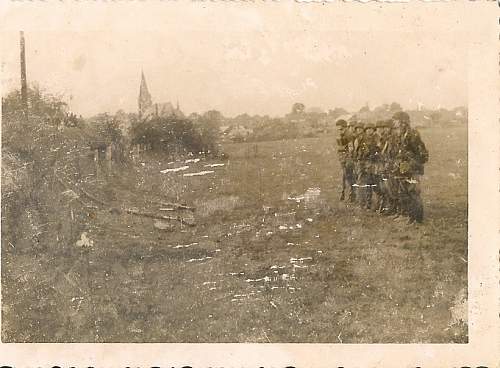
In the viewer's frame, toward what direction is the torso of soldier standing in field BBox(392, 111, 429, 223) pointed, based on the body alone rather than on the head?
to the viewer's left
